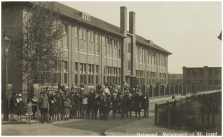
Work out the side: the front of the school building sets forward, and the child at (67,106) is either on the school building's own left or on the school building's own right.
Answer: on the school building's own right

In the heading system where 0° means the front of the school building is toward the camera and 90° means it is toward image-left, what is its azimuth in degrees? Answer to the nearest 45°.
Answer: approximately 315°

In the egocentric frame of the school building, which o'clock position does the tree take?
The tree is roughly at 2 o'clock from the school building.

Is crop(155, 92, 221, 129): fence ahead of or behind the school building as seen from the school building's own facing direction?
ahead

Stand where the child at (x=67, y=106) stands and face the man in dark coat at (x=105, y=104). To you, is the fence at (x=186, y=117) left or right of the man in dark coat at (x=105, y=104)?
right

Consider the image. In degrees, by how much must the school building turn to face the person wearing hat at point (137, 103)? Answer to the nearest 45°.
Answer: approximately 45° to its right

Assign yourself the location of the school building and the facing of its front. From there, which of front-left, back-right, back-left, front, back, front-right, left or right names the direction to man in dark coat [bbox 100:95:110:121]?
front-right

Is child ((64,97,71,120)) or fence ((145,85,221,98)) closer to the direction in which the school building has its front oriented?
the child

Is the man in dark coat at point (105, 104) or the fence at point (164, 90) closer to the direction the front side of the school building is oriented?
the man in dark coat

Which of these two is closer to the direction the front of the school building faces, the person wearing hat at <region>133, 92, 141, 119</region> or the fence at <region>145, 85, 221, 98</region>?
the person wearing hat
